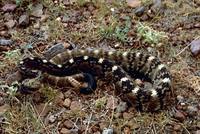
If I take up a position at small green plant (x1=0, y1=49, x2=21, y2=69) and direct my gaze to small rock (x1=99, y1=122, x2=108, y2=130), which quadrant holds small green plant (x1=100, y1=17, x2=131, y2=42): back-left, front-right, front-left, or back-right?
front-left

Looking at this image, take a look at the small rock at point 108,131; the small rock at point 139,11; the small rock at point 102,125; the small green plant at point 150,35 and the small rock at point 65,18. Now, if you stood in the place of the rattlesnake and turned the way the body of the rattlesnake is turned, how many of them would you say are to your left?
2

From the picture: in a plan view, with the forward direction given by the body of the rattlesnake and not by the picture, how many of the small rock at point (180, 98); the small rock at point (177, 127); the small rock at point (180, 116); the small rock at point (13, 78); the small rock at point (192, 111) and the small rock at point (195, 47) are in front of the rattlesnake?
1

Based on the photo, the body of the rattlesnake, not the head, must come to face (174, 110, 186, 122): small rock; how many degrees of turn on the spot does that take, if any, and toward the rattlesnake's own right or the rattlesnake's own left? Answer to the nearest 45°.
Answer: approximately 135° to the rattlesnake's own left

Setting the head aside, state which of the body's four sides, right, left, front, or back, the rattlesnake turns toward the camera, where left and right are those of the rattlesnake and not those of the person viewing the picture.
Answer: left

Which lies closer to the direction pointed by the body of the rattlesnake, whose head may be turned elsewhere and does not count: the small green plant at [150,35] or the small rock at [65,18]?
the small rock

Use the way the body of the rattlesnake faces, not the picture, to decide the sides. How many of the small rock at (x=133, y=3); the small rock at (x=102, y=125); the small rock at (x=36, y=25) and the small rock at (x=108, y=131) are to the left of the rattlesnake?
2

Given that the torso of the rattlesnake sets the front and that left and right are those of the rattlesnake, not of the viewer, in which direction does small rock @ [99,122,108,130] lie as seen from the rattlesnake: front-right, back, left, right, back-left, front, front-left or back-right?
left

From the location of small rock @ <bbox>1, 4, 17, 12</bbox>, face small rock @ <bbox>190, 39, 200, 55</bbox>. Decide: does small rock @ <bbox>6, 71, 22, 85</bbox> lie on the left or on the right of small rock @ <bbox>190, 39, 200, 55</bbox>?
right

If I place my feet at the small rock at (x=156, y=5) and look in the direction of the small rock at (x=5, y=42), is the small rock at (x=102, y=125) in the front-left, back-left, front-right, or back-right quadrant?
front-left

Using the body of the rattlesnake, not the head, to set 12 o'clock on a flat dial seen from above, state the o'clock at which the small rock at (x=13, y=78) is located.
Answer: The small rock is roughly at 12 o'clock from the rattlesnake.

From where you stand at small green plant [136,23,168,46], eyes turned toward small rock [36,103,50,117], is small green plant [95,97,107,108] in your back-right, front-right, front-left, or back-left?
front-left
